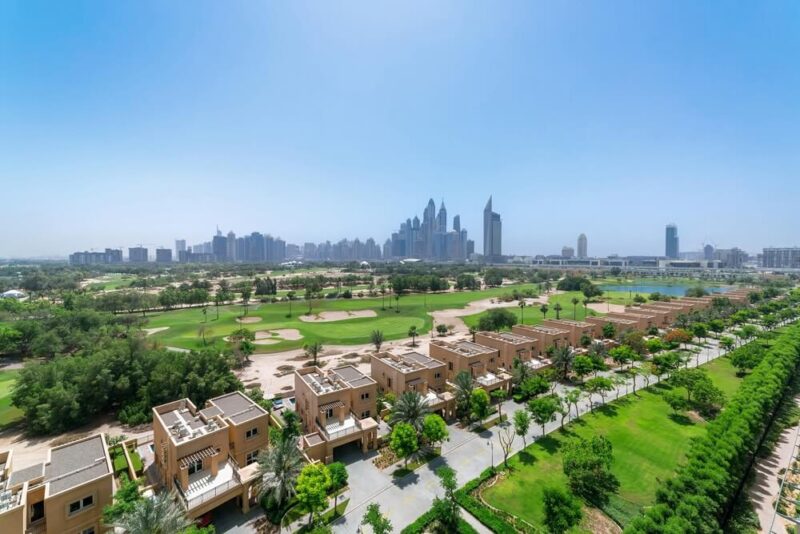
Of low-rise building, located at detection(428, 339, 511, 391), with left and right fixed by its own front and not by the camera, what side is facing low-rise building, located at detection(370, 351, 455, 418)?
right

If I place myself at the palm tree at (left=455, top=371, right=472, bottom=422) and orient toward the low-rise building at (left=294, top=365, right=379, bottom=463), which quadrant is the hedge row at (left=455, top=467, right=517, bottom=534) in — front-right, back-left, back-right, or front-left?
front-left

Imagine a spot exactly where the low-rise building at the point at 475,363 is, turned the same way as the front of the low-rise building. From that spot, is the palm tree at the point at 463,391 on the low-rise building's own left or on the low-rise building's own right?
on the low-rise building's own right

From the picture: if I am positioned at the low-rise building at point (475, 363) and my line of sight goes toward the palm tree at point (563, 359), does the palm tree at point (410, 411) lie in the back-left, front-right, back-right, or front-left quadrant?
back-right

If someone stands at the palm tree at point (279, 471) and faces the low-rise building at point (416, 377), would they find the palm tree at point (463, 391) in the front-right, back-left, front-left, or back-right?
front-right

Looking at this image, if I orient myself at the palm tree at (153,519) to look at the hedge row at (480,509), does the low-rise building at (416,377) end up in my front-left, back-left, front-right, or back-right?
front-left

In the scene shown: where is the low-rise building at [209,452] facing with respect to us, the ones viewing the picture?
facing the viewer and to the right of the viewer

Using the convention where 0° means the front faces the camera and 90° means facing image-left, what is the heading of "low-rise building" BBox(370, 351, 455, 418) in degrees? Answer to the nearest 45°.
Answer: approximately 315°

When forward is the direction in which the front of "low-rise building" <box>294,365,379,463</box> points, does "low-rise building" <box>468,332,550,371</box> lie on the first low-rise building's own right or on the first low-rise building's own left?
on the first low-rise building's own left

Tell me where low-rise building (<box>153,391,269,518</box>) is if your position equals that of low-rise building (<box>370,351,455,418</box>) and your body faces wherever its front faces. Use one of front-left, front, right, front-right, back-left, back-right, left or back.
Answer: right

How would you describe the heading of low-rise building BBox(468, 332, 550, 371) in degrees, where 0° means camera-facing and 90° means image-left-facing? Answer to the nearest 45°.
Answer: approximately 315°
